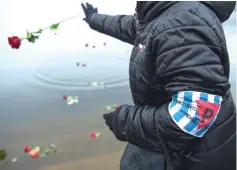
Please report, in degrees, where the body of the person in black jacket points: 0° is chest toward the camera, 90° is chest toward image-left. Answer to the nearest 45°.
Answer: approximately 90°
